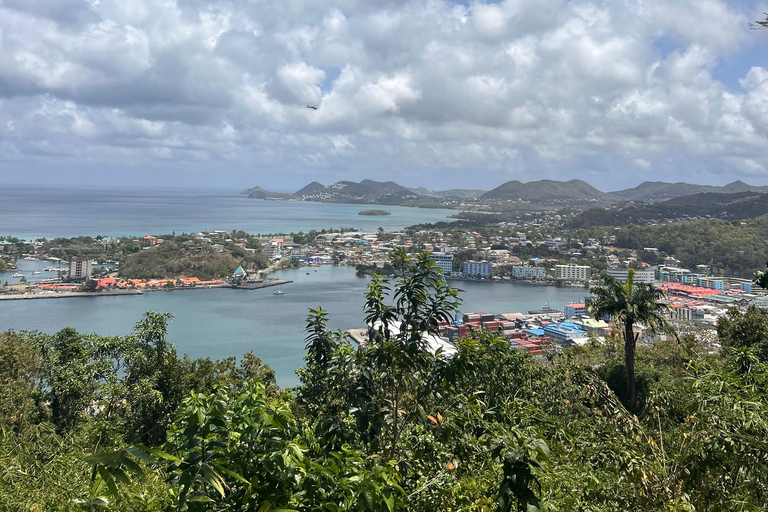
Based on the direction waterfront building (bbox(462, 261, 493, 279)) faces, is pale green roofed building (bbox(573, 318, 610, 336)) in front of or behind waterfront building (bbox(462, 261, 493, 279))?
in front

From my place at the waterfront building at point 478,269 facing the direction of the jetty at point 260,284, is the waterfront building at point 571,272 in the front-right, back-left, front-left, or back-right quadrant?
back-left

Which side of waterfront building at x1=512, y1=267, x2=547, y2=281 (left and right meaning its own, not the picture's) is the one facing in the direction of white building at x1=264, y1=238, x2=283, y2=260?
right

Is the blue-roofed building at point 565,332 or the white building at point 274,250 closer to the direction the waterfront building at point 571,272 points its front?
the blue-roofed building

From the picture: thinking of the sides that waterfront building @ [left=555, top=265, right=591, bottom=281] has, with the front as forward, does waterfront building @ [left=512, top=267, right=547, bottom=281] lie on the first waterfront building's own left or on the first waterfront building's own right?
on the first waterfront building's own right

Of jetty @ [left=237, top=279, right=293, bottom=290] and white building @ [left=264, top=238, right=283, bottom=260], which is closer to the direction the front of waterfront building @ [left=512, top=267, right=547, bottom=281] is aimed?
the jetty

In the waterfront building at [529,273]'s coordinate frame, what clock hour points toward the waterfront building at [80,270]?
the waterfront building at [80,270] is roughly at 2 o'clock from the waterfront building at [529,273].

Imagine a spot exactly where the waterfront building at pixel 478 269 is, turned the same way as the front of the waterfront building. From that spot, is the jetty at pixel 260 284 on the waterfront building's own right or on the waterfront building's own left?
on the waterfront building's own right
